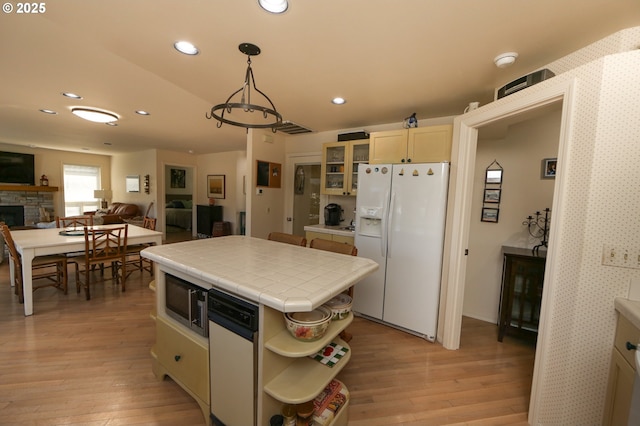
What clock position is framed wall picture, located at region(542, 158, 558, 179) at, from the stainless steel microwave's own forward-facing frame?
The framed wall picture is roughly at 8 o'clock from the stainless steel microwave.

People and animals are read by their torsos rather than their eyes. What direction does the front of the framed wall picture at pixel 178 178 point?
toward the camera

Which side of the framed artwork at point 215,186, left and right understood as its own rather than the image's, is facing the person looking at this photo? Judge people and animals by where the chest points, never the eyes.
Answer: front

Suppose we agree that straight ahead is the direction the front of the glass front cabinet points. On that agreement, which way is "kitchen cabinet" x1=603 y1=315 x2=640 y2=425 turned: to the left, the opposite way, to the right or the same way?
to the right

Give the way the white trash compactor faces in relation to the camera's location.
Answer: facing the viewer and to the left of the viewer

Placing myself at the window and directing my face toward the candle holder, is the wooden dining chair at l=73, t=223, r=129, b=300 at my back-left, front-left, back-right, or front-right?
front-right

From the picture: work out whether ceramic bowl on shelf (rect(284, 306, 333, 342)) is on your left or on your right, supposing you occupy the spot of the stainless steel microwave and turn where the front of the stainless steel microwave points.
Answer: on your left

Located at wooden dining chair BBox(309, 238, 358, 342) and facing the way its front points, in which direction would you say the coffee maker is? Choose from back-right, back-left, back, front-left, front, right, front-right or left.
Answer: back-right

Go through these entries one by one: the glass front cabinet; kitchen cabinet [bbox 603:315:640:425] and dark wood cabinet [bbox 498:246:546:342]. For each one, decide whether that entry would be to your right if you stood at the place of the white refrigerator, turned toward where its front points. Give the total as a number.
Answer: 1

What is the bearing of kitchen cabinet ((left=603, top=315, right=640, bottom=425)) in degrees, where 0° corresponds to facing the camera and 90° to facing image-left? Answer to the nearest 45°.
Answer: approximately 90°

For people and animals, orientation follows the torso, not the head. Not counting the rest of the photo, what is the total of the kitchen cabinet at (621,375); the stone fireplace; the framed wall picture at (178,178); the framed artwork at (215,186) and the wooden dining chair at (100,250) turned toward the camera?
3
